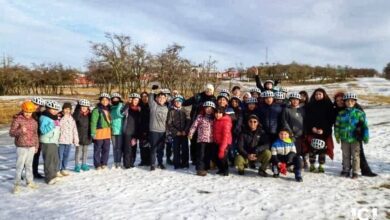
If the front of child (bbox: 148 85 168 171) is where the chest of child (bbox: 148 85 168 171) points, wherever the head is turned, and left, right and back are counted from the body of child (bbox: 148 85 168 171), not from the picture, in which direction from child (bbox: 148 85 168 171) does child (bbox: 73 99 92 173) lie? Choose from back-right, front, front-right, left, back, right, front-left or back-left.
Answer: right

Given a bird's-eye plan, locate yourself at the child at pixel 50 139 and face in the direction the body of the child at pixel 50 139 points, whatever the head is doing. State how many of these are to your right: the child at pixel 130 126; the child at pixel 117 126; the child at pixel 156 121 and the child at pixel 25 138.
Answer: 1

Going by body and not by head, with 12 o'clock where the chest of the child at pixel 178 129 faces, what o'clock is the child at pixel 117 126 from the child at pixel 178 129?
the child at pixel 117 126 is roughly at 3 o'clock from the child at pixel 178 129.

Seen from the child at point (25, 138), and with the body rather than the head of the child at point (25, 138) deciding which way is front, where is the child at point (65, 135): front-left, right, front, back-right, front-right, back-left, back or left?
left

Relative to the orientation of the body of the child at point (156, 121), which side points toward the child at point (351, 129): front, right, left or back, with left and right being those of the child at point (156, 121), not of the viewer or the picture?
left

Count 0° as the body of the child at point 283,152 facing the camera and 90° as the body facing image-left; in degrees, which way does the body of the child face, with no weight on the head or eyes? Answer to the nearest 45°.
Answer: approximately 0°

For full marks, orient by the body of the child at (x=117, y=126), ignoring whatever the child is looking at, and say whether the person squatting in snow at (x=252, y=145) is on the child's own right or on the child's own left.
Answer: on the child's own left
